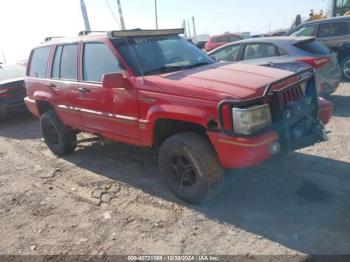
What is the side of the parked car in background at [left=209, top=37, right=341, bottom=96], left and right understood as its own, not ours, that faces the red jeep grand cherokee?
left

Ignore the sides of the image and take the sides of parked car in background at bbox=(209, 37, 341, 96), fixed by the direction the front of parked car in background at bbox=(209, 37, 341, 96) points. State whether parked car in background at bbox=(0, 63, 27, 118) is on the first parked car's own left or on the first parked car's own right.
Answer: on the first parked car's own left

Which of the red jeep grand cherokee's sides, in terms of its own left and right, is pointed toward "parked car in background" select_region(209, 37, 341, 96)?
left

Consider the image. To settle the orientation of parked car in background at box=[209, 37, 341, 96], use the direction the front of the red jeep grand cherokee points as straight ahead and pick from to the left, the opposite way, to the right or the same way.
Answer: the opposite way

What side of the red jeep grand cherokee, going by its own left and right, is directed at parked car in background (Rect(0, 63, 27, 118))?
back

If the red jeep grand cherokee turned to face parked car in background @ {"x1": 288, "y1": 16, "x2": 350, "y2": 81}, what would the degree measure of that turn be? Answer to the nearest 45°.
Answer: approximately 90° to its left

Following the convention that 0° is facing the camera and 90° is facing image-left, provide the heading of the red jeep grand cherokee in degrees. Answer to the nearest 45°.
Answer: approximately 315°

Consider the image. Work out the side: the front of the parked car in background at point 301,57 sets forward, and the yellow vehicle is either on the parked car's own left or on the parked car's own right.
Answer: on the parked car's own right

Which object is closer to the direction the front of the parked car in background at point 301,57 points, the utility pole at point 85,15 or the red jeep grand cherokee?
the utility pole

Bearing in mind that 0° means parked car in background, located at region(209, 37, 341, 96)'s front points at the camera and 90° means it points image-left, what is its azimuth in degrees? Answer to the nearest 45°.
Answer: approximately 135°
